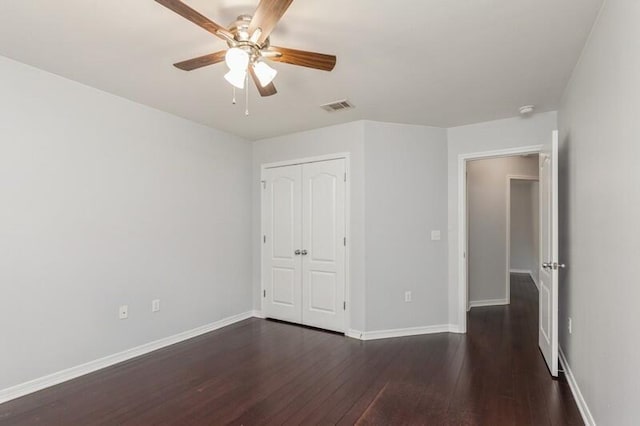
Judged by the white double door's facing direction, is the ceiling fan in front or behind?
in front

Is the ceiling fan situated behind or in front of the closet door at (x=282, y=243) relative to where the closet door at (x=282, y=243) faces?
in front

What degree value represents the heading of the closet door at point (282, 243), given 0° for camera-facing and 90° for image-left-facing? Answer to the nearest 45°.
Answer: approximately 45°

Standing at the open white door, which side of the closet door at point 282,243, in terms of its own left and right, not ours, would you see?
left

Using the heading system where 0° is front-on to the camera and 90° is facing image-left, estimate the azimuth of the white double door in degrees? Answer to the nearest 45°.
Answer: approximately 45°

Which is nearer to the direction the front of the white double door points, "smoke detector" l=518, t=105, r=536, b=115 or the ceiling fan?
the ceiling fan

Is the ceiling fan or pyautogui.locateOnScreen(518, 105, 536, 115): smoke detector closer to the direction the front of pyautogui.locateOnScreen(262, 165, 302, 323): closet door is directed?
the ceiling fan

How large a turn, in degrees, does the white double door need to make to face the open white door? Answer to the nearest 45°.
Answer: approximately 90° to its left

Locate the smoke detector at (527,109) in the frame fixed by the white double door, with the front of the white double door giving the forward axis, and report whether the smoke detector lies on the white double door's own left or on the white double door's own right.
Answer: on the white double door's own left

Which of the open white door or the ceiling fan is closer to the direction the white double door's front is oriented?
the ceiling fan
